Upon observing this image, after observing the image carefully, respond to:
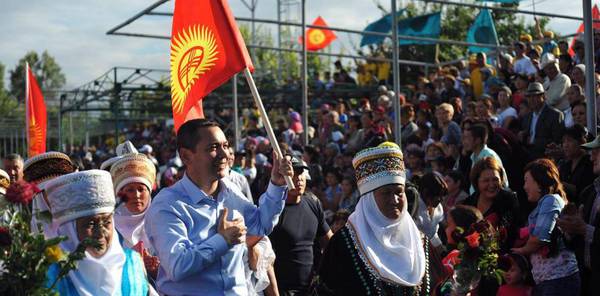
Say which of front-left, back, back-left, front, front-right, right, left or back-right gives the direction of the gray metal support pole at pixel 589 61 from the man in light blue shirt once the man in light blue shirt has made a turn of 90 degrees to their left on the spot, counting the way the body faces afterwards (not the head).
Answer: front

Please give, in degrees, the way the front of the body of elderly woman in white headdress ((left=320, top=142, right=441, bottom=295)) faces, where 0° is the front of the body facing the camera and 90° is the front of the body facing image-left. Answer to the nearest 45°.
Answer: approximately 315°

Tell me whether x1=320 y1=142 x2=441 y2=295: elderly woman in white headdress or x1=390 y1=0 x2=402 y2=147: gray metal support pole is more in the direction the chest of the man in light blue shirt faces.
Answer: the elderly woman in white headdress

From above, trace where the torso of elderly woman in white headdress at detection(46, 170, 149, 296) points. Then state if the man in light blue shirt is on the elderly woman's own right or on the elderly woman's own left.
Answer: on the elderly woman's own left

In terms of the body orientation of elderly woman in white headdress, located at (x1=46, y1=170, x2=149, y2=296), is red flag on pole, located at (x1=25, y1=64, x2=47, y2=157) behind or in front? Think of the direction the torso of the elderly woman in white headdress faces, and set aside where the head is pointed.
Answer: behind

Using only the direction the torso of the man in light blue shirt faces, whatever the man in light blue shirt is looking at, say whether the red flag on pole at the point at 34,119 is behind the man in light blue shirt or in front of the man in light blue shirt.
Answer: behind

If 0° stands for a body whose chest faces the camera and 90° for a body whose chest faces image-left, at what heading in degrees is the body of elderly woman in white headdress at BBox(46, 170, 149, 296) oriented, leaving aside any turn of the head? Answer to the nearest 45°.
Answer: approximately 315°

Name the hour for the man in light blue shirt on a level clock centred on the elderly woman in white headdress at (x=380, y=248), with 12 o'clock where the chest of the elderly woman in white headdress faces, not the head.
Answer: The man in light blue shirt is roughly at 3 o'clock from the elderly woman in white headdress.

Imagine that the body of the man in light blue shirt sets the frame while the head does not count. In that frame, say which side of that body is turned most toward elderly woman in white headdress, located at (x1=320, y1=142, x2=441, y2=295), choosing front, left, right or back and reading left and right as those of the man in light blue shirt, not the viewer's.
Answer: left

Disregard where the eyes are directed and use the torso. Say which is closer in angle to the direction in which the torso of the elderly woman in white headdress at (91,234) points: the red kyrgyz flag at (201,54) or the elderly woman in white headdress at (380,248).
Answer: the elderly woman in white headdress

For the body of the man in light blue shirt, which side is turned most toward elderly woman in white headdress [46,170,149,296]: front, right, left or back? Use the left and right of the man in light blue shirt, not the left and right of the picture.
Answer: right

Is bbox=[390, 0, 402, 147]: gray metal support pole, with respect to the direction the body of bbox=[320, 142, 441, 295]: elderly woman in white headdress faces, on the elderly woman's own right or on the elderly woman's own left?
on the elderly woman's own left

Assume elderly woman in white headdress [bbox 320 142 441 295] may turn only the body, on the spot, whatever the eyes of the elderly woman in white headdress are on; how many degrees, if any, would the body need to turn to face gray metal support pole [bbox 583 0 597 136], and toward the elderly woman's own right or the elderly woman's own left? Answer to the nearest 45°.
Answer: approximately 90° to the elderly woman's own left

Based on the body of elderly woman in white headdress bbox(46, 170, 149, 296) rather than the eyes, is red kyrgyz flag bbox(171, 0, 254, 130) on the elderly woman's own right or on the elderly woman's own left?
on the elderly woman's own left
